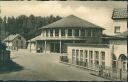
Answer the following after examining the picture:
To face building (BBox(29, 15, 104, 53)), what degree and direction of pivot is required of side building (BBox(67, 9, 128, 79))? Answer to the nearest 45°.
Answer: approximately 45° to its right

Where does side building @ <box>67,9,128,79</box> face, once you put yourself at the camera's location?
facing the viewer and to the left of the viewer

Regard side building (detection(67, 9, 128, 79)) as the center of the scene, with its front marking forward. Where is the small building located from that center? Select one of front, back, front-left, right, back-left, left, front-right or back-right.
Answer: front-right
